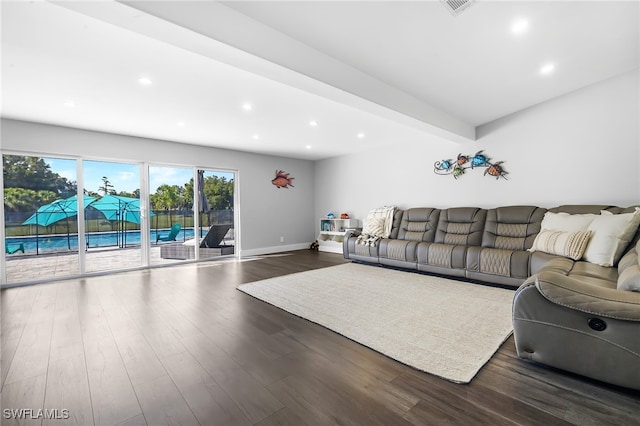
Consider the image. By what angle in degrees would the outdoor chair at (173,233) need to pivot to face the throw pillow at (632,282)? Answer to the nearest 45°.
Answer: approximately 90° to its left

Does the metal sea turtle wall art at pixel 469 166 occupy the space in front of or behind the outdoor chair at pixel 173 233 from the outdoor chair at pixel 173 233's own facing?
behind

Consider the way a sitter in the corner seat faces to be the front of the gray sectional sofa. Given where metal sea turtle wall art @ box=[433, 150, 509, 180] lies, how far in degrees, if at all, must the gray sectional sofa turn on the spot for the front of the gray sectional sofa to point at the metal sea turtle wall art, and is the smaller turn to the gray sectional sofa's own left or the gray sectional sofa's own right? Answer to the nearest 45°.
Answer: approximately 135° to the gray sectional sofa's own right

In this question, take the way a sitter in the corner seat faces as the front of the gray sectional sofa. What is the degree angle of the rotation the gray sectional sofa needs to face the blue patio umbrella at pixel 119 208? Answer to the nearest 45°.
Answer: approximately 45° to its right

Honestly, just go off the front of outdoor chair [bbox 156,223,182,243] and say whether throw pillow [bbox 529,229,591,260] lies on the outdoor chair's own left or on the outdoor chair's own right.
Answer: on the outdoor chair's own left

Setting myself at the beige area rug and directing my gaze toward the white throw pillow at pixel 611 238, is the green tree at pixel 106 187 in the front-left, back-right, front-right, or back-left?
back-left

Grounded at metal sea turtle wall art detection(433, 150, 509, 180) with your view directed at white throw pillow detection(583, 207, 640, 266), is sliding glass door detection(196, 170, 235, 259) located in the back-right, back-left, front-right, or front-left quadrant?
back-right

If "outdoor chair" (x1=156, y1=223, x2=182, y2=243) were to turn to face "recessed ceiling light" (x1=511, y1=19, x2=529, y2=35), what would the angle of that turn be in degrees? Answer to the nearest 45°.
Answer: approximately 135° to its left

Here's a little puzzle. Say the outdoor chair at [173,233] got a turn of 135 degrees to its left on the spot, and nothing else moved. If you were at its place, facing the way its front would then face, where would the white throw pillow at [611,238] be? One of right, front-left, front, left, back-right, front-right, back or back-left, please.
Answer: front

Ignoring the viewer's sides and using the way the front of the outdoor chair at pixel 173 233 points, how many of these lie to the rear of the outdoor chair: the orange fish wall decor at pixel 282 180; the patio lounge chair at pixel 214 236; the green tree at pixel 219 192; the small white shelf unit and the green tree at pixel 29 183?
4

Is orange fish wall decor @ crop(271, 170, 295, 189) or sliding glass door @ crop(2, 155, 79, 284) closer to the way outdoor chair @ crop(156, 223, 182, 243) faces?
the sliding glass door

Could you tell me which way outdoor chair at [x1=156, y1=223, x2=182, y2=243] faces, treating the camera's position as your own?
facing to the left of the viewer

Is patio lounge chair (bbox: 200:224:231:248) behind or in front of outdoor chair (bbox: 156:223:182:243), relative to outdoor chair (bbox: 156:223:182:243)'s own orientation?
behind

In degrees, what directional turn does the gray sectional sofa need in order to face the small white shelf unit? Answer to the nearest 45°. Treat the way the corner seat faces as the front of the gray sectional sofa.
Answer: approximately 90° to its right
